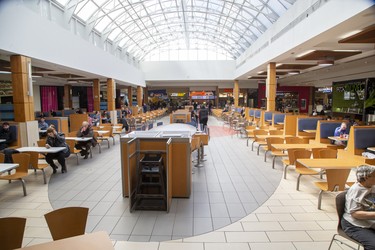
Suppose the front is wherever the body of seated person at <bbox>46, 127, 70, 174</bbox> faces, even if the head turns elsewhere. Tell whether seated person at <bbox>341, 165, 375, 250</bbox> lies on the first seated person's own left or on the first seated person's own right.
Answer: on the first seated person's own left

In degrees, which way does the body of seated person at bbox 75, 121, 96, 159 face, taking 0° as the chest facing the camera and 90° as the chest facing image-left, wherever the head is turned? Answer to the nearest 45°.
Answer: approximately 45°

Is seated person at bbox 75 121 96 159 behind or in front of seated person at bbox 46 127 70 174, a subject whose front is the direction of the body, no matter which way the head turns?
behind

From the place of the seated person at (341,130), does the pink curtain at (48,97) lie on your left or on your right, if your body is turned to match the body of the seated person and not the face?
on your right

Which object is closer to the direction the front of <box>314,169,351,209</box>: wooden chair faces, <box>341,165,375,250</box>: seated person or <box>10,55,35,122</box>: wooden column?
the wooden column

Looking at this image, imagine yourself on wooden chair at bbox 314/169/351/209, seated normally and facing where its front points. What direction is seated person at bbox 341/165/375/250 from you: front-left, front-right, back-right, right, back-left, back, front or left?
back-left
